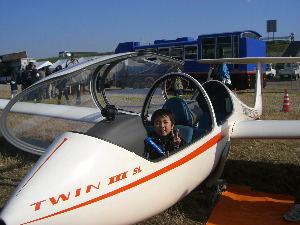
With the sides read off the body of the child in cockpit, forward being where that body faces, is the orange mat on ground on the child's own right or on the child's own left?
on the child's own left

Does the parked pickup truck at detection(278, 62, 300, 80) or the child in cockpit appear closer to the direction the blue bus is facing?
the parked pickup truck

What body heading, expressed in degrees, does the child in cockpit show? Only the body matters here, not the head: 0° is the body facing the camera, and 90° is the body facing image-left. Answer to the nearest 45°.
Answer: approximately 0°

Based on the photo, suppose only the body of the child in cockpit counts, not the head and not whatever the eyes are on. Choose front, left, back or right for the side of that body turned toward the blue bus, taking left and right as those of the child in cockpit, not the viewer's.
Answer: back

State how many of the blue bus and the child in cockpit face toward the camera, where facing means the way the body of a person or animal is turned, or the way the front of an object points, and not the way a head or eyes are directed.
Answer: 1
